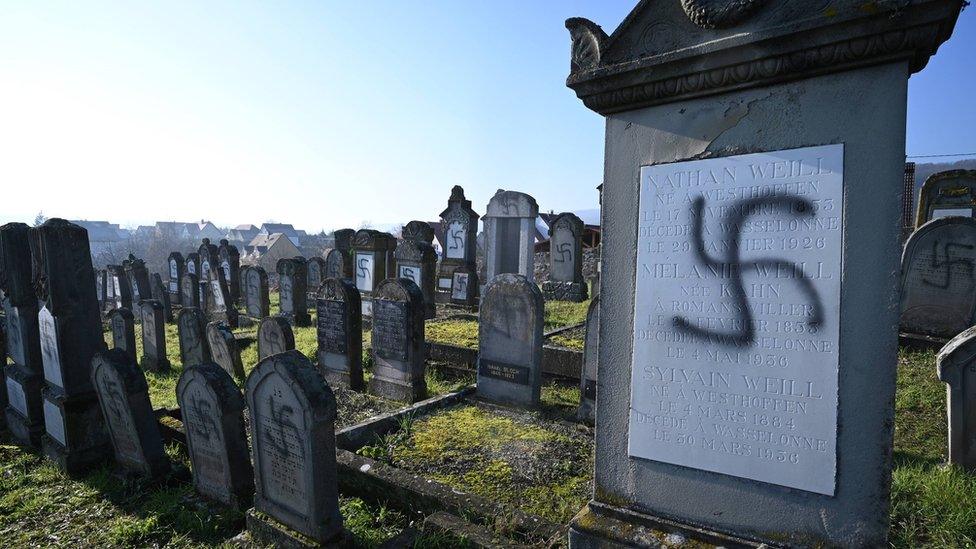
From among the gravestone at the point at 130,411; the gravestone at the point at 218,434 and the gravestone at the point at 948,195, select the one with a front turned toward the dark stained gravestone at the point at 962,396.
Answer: the gravestone at the point at 948,195

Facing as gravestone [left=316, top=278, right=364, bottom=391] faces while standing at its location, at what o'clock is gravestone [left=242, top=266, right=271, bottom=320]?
gravestone [left=242, top=266, right=271, bottom=320] is roughly at 4 o'clock from gravestone [left=316, top=278, right=364, bottom=391].

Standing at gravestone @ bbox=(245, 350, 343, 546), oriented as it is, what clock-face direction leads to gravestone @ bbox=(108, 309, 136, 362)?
gravestone @ bbox=(108, 309, 136, 362) is roughly at 4 o'clock from gravestone @ bbox=(245, 350, 343, 546).

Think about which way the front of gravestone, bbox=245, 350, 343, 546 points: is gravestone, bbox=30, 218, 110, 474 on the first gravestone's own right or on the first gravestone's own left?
on the first gravestone's own right

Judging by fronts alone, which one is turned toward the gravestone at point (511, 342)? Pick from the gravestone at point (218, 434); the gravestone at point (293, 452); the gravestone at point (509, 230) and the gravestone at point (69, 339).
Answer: the gravestone at point (509, 230)

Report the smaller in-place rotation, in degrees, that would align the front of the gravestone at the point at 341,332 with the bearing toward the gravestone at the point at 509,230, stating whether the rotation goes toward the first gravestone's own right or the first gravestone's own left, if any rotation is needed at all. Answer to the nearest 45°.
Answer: approximately 180°

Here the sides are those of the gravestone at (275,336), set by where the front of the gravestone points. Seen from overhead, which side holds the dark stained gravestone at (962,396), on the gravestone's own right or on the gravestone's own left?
on the gravestone's own left

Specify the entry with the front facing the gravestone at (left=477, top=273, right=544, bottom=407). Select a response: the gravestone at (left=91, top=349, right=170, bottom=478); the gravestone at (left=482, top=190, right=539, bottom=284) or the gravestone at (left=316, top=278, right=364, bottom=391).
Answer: the gravestone at (left=482, top=190, right=539, bottom=284)

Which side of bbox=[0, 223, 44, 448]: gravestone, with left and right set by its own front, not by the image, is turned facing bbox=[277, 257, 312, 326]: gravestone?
back

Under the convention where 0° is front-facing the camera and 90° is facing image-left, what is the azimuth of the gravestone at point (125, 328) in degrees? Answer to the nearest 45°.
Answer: approximately 45°

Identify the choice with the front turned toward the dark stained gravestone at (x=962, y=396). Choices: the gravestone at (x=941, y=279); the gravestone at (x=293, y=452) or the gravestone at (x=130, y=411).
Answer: the gravestone at (x=941, y=279)

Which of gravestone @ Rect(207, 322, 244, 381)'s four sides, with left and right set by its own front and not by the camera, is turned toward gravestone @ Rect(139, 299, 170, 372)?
right
